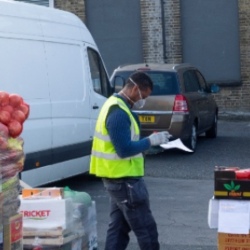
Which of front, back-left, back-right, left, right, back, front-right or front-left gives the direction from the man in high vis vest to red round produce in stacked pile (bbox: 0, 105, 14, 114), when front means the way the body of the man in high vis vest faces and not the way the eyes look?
back-right

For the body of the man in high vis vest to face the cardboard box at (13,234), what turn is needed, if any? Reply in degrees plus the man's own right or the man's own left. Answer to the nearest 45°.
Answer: approximately 135° to the man's own right

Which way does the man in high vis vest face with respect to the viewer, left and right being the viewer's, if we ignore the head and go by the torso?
facing to the right of the viewer

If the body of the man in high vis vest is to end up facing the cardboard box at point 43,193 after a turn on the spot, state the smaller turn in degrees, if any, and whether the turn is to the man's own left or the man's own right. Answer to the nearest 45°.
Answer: approximately 135° to the man's own right

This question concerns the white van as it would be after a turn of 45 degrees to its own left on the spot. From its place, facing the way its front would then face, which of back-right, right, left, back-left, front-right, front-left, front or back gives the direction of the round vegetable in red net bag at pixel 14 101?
back

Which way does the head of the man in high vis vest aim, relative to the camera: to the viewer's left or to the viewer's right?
to the viewer's right

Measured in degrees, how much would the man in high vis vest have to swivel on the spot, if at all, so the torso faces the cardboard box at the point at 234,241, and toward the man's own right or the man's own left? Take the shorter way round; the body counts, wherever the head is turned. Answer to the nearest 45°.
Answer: approximately 45° to the man's own right

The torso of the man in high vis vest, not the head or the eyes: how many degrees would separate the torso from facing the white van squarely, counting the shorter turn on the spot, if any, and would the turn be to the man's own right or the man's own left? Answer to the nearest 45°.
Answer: approximately 90° to the man's own left

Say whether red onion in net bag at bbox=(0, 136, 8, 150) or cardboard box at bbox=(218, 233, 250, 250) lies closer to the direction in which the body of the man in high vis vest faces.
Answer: the cardboard box

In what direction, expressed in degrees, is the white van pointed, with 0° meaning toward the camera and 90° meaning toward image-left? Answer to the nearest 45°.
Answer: approximately 225°
